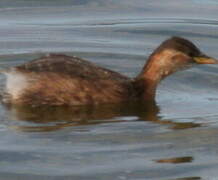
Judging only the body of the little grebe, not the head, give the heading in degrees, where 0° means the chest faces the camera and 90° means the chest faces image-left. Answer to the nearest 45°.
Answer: approximately 270°
